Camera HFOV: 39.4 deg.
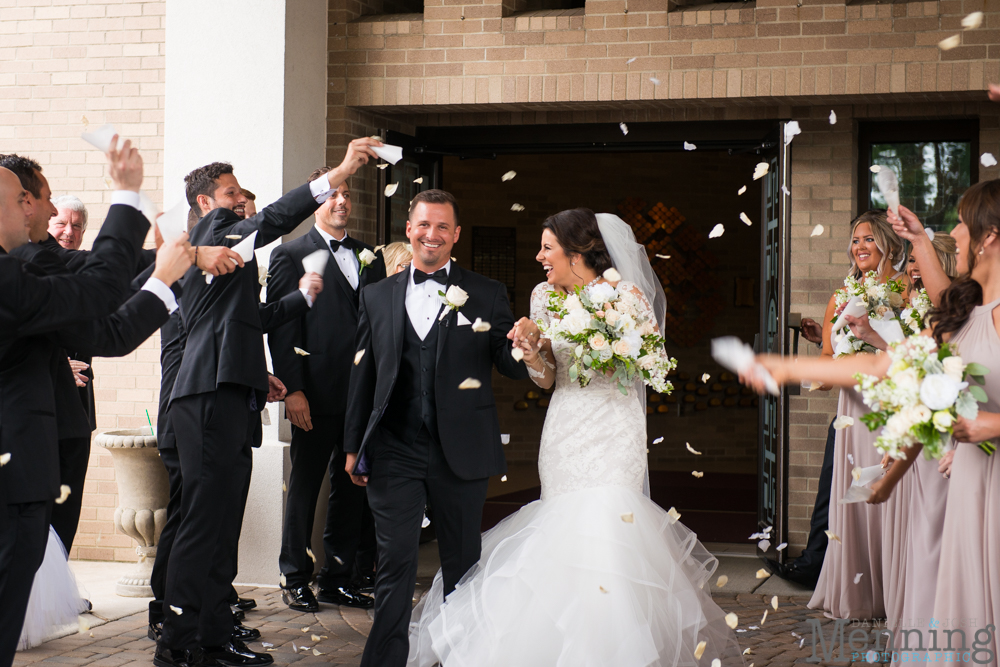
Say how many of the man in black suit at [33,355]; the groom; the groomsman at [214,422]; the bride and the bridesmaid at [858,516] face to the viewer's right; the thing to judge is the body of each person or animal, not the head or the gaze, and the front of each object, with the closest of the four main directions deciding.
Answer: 2

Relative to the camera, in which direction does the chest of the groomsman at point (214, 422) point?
to the viewer's right

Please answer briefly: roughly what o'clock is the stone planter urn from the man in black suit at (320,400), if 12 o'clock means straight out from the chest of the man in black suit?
The stone planter urn is roughly at 5 o'clock from the man in black suit.

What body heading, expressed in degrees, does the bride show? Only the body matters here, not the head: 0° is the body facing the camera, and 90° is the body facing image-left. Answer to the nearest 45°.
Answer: approximately 45°

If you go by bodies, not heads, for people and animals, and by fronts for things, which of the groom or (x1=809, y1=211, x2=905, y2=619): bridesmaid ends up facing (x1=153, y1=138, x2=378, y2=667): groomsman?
the bridesmaid

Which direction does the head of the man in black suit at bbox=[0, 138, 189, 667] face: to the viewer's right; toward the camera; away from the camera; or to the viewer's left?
to the viewer's right

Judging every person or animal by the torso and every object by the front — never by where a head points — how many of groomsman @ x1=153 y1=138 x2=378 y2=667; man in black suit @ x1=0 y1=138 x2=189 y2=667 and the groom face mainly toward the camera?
1

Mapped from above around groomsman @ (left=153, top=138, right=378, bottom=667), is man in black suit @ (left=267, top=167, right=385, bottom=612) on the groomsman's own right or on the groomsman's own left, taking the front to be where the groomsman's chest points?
on the groomsman's own left

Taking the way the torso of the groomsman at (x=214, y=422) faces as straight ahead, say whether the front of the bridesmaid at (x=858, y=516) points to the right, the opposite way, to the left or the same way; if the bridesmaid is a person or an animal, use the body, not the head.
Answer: the opposite way

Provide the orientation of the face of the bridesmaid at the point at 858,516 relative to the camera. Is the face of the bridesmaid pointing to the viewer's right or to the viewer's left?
to the viewer's left

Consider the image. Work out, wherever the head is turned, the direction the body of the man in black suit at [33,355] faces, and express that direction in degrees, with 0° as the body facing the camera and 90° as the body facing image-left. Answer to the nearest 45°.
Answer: approximately 270°

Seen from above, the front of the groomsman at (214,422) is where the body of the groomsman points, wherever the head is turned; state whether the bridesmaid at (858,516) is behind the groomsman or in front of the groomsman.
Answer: in front

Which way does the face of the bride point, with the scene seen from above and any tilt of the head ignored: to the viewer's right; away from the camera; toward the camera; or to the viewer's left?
to the viewer's left
